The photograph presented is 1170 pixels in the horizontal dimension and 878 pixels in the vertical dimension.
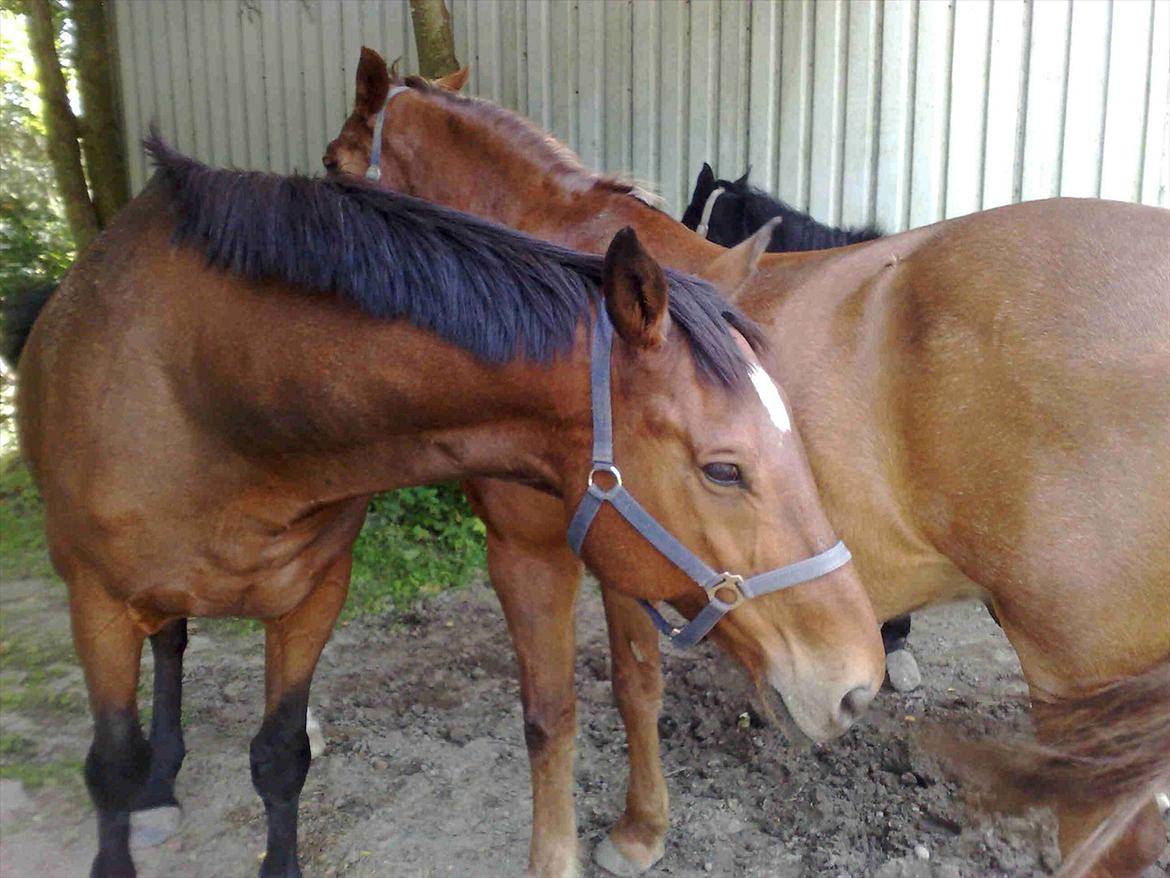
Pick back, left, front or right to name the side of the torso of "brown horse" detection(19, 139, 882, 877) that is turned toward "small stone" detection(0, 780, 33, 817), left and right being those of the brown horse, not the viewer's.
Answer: back

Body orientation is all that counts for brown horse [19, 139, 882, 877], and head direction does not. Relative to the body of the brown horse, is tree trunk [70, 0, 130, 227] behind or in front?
behind

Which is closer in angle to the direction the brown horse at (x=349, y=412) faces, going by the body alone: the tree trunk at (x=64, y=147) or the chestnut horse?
the chestnut horse

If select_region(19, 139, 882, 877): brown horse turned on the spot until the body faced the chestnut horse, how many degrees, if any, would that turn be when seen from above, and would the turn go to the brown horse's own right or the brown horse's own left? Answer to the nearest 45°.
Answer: approximately 45° to the brown horse's own left

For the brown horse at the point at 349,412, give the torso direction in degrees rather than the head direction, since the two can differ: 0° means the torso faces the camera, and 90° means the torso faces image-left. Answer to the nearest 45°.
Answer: approximately 315°

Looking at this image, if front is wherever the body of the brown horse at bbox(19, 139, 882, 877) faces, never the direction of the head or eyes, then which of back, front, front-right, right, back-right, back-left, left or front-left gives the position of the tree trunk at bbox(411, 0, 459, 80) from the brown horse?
back-left

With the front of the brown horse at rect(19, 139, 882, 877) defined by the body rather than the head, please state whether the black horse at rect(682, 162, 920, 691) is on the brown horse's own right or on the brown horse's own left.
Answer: on the brown horse's own left
